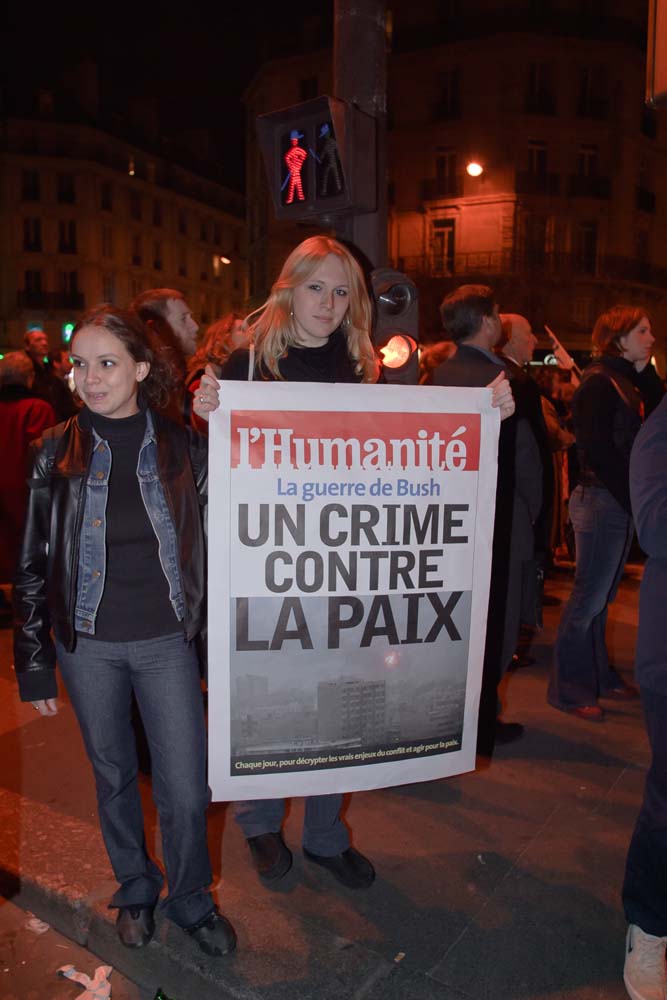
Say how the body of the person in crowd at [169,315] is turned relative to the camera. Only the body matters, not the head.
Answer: to the viewer's right

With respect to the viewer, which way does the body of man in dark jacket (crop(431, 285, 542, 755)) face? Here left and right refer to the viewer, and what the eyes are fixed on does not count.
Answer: facing away from the viewer and to the right of the viewer

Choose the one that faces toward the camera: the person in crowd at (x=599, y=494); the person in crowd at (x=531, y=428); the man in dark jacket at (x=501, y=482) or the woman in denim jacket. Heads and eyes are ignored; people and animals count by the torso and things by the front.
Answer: the woman in denim jacket

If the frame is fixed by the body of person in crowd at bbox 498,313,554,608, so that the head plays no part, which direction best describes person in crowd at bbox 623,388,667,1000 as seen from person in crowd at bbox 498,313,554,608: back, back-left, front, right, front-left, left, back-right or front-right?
right

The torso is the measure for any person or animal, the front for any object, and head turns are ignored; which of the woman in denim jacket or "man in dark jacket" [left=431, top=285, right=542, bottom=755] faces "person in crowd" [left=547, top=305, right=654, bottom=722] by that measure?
the man in dark jacket

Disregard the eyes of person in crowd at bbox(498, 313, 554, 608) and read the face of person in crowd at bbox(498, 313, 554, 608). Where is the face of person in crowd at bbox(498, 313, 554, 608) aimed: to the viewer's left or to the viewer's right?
to the viewer's right

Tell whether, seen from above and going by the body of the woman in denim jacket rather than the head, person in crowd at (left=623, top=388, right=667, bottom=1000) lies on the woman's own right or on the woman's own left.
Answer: on the woman's own left

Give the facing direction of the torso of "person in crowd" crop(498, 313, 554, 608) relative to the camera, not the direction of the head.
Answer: to the viewer's right

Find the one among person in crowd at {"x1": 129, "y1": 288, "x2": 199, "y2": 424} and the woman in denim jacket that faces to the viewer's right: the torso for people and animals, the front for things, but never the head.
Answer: the person in crowd

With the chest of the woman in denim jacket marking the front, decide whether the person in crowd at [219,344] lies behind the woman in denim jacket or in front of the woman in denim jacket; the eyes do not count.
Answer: behind

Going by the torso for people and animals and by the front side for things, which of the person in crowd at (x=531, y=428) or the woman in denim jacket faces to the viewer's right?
the person in crowd
